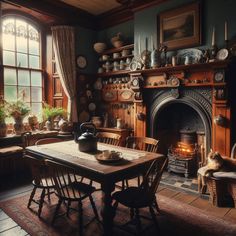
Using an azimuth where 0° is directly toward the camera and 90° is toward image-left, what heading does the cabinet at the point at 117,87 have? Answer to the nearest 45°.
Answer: approximately 45°

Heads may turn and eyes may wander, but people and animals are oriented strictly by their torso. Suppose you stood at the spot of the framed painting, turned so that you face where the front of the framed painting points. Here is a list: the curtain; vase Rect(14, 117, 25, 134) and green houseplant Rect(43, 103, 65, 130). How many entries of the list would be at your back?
0

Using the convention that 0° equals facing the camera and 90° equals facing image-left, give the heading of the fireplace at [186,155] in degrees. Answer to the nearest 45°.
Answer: approximately 45°

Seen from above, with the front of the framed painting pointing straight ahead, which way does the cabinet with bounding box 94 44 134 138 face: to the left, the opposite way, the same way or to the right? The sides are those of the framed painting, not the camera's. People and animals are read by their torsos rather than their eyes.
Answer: the same way

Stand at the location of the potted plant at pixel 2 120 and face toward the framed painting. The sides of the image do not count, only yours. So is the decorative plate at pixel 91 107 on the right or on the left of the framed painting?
left

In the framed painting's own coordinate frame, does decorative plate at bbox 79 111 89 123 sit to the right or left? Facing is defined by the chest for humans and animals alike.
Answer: on its right

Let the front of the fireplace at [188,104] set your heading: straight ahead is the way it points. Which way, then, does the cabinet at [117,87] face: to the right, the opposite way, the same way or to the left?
the same way

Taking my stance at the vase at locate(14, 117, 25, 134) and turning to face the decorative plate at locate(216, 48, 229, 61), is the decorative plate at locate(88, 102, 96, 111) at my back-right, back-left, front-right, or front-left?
front-left

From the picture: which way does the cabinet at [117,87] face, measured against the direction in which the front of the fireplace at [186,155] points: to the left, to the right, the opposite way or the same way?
the same way

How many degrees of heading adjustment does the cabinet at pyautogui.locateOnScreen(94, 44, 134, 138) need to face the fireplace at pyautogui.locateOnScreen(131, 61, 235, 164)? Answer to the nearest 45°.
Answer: approximately 90° to its left

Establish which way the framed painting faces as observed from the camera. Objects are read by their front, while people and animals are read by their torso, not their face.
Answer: facing the viewer and to the left of the viewer

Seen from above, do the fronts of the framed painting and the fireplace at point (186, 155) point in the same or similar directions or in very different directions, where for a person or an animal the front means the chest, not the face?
same or similar directions

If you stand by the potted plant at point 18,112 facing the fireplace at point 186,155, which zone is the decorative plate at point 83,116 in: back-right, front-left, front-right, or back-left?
front-left

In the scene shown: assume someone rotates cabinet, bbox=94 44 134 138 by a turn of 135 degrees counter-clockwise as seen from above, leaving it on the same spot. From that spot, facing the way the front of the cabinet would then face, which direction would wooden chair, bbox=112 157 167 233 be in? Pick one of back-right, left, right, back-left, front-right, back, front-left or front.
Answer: right

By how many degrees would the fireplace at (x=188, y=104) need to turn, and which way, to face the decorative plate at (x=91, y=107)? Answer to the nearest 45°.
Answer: approximately 90° to its right
